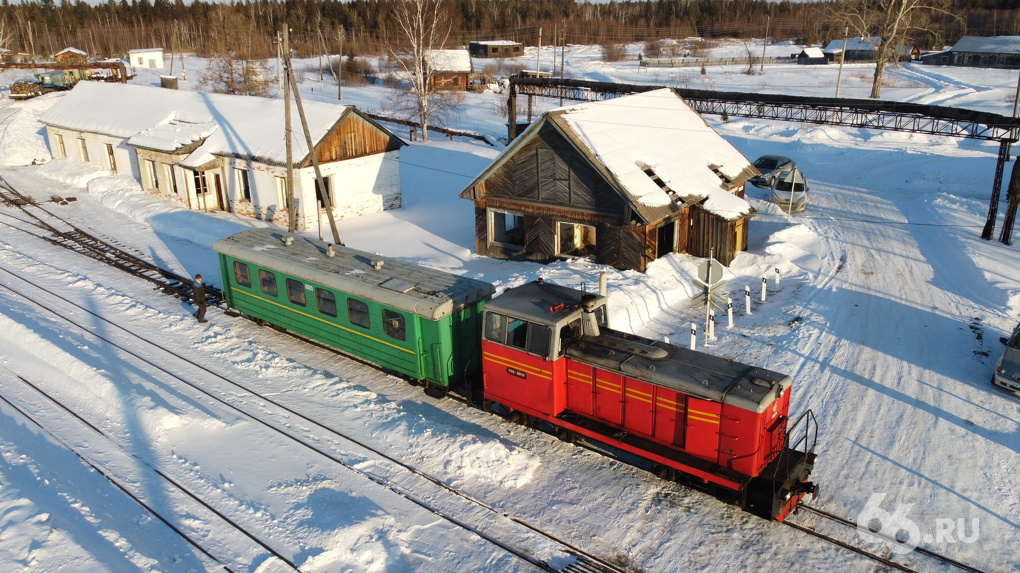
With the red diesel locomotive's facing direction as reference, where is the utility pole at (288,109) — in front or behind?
behind

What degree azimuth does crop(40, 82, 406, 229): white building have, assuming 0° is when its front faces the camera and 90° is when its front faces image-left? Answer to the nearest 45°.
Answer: approximately 45°

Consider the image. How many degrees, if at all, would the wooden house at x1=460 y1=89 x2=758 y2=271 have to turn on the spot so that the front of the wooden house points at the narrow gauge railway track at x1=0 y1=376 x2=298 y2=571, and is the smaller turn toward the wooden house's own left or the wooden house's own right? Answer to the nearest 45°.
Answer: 0° — it already faces it

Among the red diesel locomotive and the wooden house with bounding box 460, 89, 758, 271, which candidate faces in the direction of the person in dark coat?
the wooden house

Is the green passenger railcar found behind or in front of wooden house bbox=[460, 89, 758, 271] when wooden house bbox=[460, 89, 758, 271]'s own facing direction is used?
in front

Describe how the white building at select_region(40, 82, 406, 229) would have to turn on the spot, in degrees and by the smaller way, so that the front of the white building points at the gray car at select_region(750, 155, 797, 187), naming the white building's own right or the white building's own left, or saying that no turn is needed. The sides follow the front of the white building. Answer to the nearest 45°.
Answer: approximately 135° to the white building's own left

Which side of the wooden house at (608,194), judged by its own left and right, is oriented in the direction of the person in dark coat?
front

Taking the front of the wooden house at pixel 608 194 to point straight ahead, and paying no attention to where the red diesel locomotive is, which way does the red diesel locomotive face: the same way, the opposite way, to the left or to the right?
to the left

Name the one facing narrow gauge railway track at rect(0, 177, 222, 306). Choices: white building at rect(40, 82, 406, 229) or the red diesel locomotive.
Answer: the white building

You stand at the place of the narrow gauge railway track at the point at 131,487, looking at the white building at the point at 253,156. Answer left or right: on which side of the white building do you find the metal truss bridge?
right

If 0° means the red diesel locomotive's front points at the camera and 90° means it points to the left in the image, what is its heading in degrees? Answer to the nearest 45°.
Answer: approximately 315°

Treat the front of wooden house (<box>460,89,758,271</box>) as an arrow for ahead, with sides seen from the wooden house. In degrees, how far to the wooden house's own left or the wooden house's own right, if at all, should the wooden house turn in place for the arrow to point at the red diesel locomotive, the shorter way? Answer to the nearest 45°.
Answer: approximately 45° to the wooden house's own left

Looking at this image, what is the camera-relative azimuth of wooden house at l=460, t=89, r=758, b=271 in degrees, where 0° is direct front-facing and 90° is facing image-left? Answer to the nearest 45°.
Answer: approximately 45°

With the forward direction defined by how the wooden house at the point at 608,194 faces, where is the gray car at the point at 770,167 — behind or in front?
behind

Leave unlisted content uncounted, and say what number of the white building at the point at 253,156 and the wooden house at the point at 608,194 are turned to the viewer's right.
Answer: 0

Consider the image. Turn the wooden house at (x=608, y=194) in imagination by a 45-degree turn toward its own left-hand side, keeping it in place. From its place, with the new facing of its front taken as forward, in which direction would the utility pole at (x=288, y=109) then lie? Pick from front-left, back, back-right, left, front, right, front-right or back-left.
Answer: right

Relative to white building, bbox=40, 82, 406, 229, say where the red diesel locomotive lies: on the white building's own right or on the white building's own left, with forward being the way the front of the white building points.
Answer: on the white building's own left
